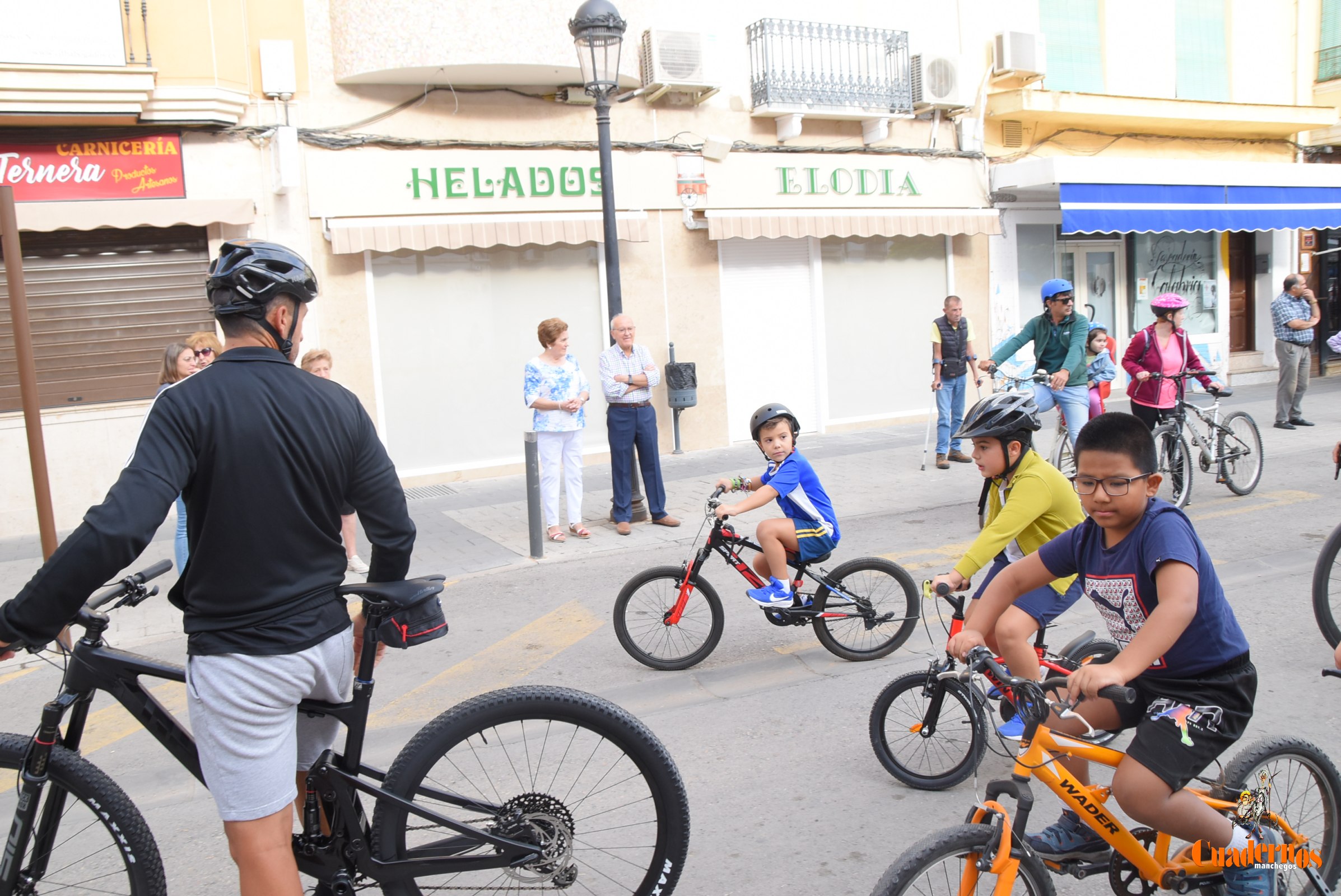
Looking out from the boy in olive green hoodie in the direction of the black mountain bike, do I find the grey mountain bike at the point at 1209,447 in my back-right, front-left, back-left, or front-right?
back-right

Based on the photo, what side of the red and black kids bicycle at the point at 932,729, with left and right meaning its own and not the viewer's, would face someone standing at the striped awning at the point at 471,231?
right

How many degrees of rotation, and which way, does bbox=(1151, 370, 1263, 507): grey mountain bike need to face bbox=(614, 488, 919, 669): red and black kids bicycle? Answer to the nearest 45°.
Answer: approximately 45° to its left

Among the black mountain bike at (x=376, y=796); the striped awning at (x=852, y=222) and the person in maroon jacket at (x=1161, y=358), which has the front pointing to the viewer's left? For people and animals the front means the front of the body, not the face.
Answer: the black mountain bike

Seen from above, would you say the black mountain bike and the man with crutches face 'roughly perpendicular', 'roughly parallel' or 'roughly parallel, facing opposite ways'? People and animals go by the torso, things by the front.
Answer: roughly perpendicular

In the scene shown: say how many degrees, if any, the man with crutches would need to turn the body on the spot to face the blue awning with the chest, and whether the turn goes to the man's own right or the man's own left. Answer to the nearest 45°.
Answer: approximately 90° to the man's own left

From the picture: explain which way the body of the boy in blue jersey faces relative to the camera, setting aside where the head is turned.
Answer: to the viewer's left

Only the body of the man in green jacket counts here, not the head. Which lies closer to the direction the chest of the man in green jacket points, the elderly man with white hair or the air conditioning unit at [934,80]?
the elderly man with white hair

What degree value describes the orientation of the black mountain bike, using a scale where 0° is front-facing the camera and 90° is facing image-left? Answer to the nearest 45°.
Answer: approximately 90°

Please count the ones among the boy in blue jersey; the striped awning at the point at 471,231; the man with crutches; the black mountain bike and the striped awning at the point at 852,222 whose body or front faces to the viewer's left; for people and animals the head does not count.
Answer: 2
